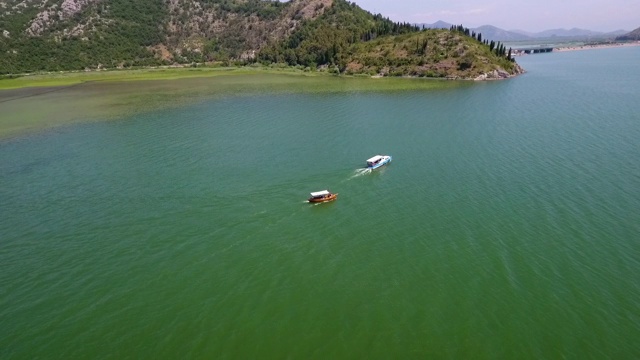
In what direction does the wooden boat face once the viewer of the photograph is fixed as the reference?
facing to the right of the viewer
